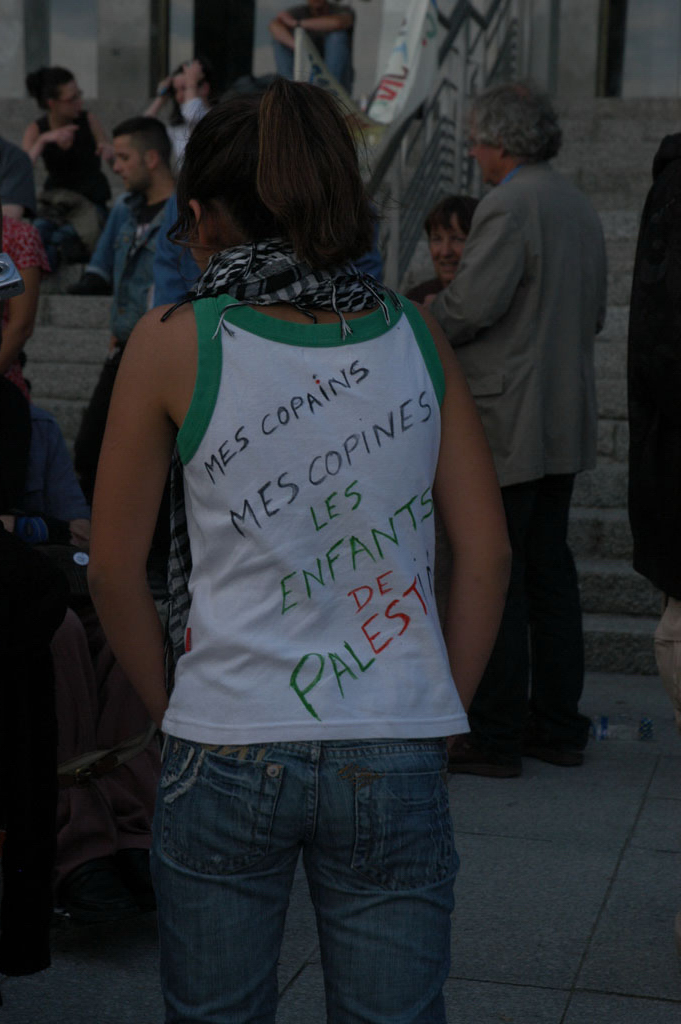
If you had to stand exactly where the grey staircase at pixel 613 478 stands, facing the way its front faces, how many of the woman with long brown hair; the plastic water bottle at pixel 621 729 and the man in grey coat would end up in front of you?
3

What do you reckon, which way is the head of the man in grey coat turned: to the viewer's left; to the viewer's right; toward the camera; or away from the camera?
to the viewer's left

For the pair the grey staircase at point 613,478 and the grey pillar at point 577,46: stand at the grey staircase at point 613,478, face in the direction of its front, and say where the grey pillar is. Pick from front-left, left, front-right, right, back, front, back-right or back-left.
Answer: back

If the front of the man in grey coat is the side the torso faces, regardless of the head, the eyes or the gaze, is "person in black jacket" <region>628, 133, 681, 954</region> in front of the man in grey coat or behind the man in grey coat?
behind

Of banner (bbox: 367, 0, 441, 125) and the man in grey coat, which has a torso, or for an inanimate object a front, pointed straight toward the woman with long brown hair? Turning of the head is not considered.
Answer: the banner

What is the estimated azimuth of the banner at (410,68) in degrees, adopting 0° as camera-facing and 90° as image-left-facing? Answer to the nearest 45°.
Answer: approximately 0°

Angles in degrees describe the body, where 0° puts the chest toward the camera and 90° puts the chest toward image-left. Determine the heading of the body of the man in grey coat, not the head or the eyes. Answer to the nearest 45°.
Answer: approximately 135°

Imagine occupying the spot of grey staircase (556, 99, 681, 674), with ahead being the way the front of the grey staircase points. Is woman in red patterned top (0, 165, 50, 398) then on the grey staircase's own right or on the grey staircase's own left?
on the grey staircase's own right

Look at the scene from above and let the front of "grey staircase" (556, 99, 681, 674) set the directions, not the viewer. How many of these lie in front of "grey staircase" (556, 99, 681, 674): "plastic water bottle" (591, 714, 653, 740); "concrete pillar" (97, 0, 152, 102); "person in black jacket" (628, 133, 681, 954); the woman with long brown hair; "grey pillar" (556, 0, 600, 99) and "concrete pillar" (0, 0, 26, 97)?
3
